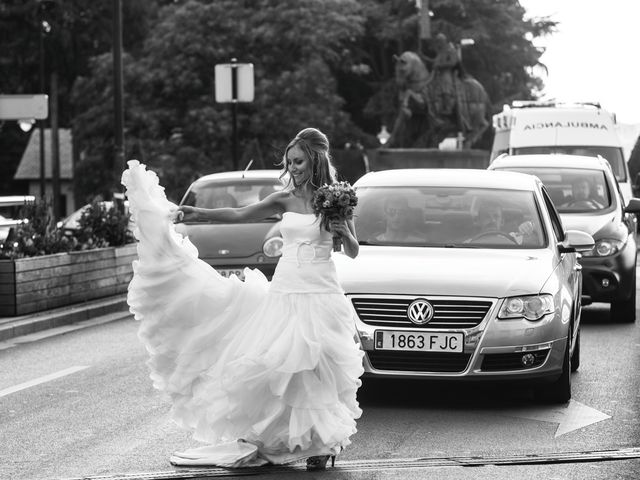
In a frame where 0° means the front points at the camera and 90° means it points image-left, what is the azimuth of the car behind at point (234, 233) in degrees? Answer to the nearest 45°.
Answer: approximately 0°

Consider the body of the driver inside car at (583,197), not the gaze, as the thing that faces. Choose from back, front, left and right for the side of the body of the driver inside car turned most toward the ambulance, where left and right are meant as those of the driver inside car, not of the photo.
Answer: back

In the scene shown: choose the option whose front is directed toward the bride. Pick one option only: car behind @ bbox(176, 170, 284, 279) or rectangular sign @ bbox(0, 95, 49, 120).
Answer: the car behind

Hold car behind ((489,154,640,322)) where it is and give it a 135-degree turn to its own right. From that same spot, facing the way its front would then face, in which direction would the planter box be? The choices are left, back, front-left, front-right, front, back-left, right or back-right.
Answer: front-left

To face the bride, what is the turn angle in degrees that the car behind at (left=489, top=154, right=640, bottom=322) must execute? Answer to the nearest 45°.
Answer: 0° — it already faces them

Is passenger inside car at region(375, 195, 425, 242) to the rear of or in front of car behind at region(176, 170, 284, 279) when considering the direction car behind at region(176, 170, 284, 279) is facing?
in front

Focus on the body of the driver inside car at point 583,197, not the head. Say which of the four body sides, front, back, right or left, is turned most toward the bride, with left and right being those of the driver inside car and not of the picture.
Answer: front

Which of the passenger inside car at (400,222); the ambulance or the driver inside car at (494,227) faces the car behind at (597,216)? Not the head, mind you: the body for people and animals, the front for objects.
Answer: the ambulance

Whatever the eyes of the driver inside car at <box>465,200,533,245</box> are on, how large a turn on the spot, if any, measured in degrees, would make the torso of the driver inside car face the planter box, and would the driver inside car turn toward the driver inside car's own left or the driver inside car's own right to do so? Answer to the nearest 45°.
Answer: approximately 135° to the driver inside car's own right

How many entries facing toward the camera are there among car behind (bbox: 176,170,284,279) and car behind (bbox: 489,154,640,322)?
2

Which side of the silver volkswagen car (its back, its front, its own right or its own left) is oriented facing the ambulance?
back
